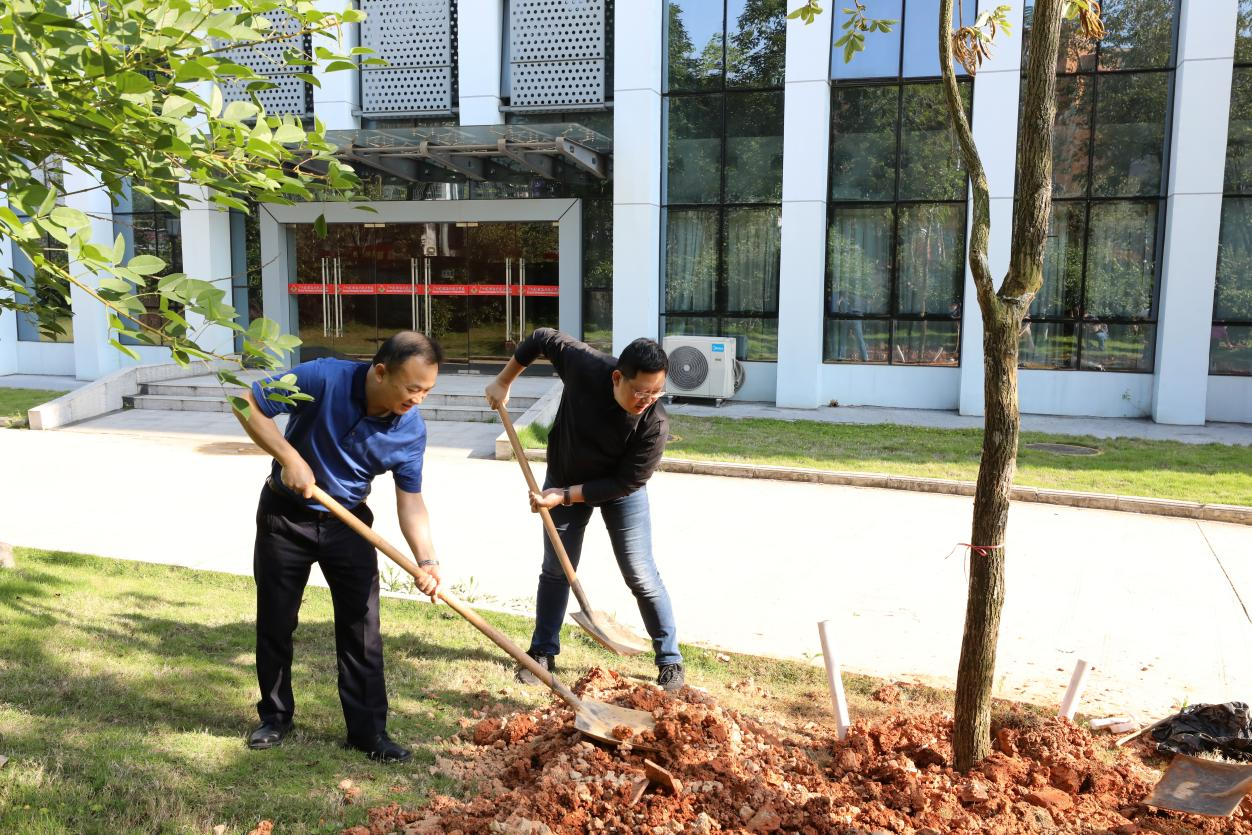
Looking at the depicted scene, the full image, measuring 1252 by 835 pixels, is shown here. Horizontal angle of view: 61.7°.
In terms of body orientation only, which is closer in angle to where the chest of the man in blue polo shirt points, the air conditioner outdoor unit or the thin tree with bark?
the thin tree with bark

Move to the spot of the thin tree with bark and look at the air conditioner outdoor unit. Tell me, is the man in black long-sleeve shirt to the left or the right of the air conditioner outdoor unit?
left

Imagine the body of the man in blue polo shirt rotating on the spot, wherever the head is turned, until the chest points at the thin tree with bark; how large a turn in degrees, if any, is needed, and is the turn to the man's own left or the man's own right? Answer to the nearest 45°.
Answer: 0° — they already face it

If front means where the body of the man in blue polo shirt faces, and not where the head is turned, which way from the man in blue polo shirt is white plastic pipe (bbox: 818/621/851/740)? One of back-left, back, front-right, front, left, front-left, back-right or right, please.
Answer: front-left

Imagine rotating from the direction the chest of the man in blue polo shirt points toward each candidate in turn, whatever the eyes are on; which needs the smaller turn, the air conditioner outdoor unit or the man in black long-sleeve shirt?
the man in black long-sleeve shirt

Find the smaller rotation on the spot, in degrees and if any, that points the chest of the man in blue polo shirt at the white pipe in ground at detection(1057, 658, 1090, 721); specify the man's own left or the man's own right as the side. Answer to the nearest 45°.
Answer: approximately 45° to the man's own left

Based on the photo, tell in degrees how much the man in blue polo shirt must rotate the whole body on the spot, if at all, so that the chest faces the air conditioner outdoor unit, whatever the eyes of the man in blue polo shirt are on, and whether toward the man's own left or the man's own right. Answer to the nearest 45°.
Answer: approximately 90° to the man's own left

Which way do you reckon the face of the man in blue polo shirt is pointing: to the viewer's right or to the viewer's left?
to the viewer's right

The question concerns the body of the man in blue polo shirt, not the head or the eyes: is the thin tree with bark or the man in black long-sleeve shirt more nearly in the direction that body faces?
the thin tree with bark

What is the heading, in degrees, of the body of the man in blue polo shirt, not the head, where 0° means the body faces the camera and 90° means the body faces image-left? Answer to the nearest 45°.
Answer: approximately 315°

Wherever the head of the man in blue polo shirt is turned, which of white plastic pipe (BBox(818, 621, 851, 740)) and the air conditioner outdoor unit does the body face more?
the white plastic pipe

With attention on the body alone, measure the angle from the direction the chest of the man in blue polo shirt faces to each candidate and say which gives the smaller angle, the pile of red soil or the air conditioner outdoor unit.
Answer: the pile of red soil
